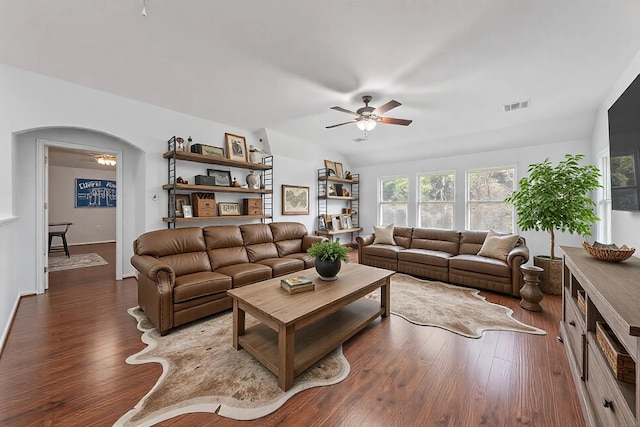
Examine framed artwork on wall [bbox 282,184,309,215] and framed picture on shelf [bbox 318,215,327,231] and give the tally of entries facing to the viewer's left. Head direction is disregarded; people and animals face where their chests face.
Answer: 0

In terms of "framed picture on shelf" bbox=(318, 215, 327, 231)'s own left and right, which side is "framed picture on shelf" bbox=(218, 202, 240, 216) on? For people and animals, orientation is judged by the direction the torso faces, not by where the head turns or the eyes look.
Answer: on its right

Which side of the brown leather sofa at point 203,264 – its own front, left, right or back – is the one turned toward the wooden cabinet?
front

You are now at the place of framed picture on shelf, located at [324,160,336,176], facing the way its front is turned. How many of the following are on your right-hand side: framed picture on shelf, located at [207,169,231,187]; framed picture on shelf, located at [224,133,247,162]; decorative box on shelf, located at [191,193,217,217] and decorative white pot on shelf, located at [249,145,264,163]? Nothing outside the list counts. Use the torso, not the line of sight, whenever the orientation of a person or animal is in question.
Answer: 4

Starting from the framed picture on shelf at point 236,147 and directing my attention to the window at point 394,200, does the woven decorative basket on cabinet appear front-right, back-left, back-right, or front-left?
front-right

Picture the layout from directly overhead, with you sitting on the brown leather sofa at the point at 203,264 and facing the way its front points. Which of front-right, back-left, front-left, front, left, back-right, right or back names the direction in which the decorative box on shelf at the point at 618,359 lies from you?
front

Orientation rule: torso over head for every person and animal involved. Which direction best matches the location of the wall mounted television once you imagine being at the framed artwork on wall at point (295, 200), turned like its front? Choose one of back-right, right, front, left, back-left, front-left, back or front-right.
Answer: front

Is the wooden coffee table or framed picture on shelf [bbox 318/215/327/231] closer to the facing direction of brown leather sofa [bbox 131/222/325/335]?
the wooden coffee table

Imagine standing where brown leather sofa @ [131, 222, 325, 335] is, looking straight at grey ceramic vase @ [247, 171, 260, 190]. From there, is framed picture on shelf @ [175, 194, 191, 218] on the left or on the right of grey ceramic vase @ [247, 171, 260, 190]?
left

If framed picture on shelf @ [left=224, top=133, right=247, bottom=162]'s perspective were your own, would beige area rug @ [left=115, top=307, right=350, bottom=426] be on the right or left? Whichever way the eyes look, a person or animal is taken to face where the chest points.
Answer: on its right

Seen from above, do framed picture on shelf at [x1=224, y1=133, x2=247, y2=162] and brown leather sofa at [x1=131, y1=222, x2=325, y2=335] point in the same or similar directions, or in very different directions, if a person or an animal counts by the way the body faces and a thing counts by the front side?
same or similar directions

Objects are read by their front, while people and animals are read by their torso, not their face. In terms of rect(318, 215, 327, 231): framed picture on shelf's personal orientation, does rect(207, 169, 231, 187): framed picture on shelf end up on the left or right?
on its right

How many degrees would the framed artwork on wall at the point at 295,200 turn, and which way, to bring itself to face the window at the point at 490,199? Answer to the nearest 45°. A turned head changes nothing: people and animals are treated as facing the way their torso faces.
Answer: approximately 45° to its left

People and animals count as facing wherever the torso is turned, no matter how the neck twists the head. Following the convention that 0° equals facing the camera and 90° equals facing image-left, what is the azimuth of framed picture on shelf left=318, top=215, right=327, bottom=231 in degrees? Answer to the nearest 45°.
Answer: approximately 315°

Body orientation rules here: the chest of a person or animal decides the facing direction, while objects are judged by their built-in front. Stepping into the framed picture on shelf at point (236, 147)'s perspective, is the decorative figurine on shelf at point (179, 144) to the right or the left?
on its right

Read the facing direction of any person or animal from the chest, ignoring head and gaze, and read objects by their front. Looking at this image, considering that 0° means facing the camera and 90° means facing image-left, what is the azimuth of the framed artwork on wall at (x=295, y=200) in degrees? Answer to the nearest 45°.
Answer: approximately 315°

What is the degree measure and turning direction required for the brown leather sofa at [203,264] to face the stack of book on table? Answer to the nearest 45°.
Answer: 0° — it already faces it
